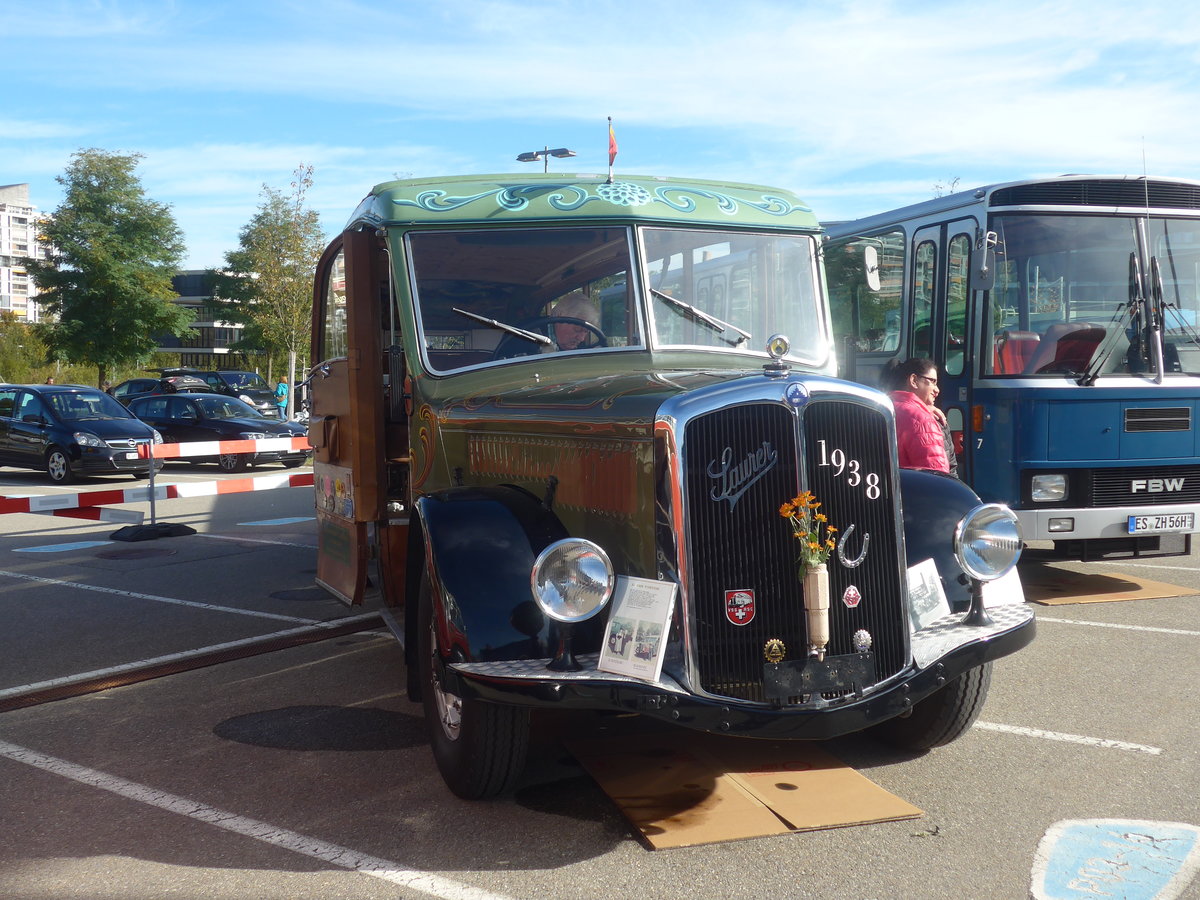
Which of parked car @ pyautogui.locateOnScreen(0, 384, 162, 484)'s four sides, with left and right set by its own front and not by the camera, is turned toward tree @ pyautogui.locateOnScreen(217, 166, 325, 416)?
left

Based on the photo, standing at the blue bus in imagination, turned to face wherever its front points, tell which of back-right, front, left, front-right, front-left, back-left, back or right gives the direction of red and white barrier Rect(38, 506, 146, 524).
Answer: back-right

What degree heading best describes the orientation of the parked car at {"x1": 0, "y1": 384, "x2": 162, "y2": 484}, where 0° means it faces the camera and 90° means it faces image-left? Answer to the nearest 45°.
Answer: approximately 315°

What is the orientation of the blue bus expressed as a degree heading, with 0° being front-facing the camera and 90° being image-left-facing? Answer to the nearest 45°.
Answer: approximately 315°

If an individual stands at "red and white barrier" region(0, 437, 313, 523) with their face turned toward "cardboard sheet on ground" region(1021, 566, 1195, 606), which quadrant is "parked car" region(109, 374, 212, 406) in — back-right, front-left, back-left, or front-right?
back-left
